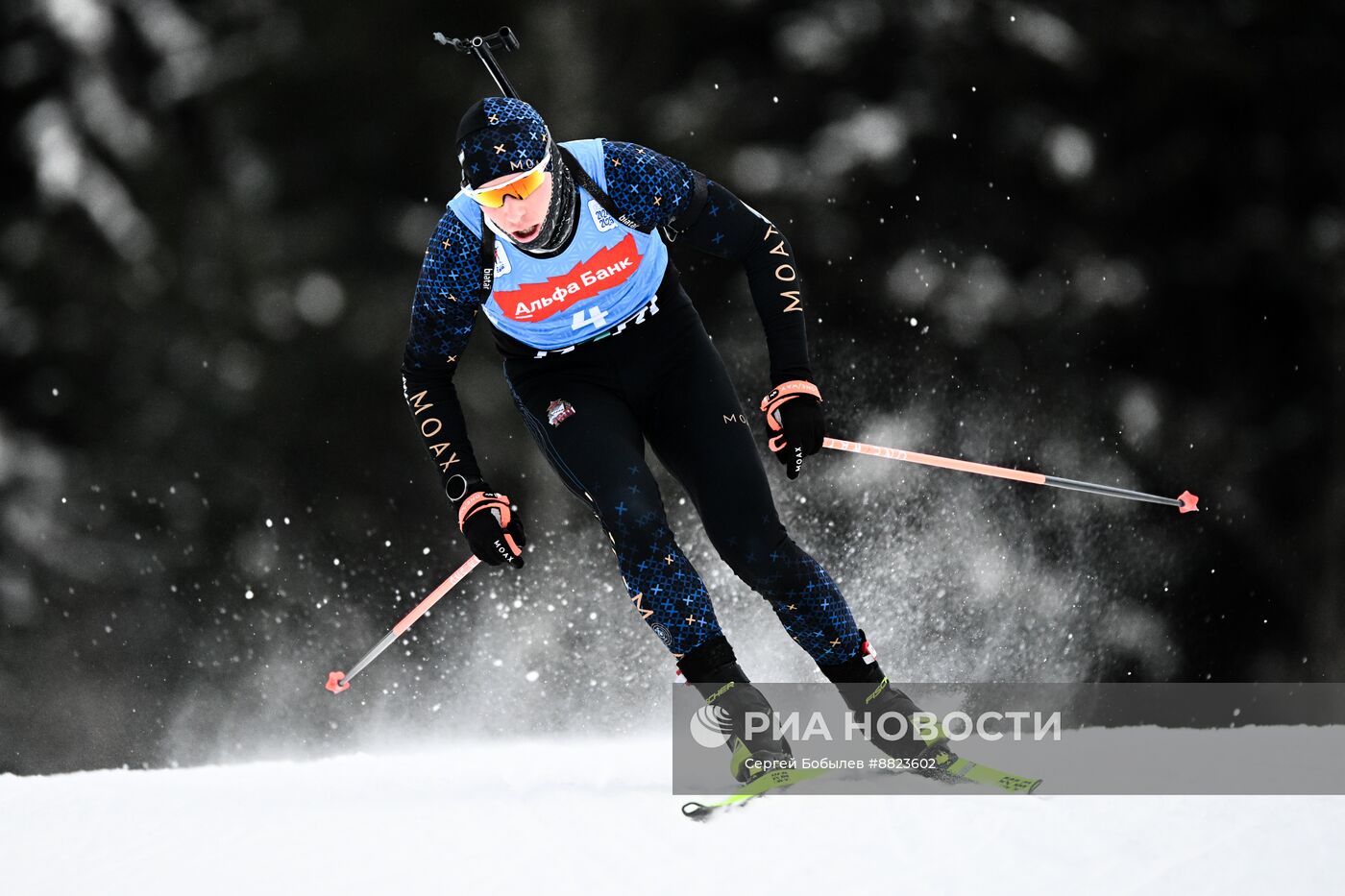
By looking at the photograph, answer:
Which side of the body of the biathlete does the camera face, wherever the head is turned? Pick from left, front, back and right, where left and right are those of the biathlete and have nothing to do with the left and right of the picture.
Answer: front
